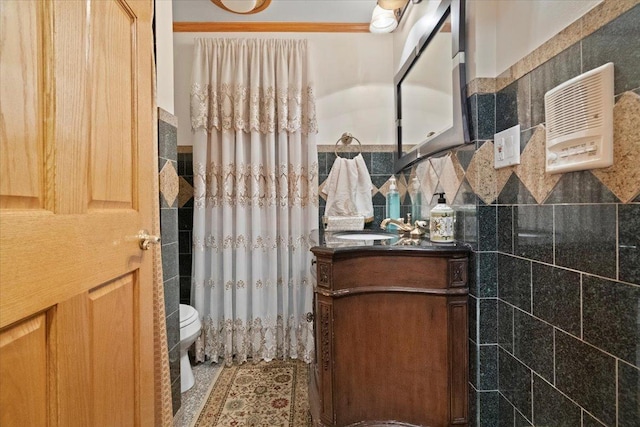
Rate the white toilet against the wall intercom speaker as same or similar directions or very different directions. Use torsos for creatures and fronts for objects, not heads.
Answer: very different directions

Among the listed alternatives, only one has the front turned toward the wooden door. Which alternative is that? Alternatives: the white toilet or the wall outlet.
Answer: the wall outlet

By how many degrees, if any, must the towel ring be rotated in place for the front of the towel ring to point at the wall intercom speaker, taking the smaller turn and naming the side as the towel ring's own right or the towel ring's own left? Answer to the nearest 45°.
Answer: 0° — it already faces it

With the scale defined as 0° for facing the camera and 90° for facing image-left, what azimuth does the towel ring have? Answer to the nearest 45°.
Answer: approximately 0°

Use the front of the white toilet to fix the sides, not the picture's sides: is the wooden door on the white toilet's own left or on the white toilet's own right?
on the white toilet's own right
